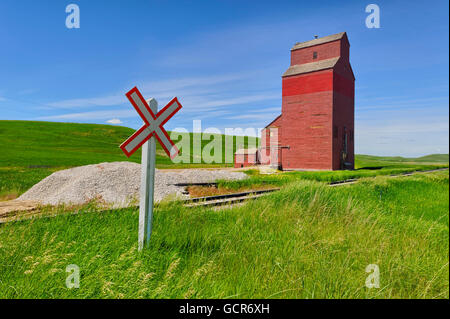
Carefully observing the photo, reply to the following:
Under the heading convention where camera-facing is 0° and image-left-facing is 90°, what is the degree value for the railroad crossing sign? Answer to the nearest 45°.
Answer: approximately 0°

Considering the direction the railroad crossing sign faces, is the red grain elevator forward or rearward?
rearward
